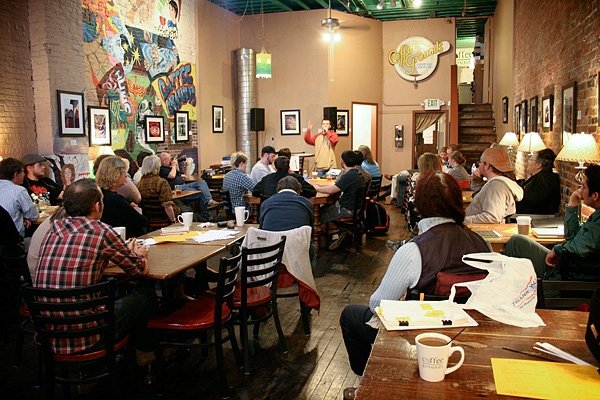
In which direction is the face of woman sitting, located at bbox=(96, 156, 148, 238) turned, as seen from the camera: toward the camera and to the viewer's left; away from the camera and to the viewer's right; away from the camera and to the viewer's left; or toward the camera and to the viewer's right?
away from the camera and to the viewer's right

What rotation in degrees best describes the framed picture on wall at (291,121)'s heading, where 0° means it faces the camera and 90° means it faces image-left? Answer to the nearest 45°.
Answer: approximately 0°

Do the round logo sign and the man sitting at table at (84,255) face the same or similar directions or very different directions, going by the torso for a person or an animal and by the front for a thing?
very different directions

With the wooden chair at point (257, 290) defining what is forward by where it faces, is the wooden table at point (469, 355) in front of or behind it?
behind

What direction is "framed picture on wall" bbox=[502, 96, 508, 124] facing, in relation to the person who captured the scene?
facing to the left of the viewer

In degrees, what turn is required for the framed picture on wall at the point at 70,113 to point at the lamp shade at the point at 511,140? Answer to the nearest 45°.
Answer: approximately 45° to its left

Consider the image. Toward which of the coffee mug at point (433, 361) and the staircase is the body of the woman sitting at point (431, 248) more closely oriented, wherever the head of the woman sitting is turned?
the staircase

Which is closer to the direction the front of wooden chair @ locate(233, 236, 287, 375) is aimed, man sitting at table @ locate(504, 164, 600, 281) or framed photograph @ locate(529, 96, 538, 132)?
the framed photograph

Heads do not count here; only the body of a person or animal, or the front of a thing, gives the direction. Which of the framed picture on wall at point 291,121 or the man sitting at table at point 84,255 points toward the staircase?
the man sitting at table

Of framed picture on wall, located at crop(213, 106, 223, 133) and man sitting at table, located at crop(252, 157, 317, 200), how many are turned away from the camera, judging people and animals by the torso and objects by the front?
1

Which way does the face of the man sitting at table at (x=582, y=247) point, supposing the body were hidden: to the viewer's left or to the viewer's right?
to the viewer's left
